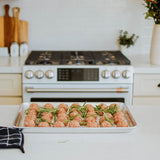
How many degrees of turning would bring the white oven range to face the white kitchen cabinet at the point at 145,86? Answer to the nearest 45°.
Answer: approximately 90° to its left

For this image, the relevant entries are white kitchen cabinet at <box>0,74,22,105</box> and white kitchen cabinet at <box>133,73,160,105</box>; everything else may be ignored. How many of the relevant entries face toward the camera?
2

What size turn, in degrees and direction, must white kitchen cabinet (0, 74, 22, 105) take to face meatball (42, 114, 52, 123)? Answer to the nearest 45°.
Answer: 0° — it already faces it

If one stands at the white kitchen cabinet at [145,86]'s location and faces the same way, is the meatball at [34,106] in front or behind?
in front

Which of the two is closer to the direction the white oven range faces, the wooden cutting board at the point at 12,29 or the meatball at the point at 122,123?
the meatball

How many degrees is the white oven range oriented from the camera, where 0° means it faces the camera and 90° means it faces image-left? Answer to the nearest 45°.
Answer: approximately 0°

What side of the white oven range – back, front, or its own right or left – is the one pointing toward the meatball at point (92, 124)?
front
